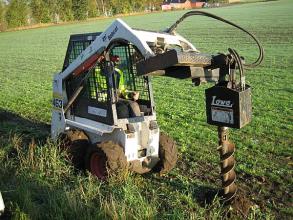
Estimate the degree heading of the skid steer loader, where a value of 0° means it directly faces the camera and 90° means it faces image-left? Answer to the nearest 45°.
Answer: approximately 315°
